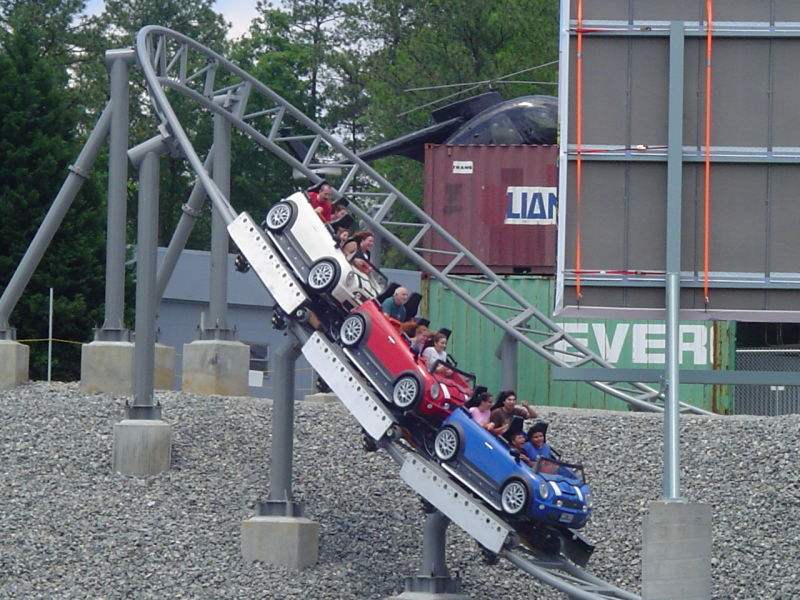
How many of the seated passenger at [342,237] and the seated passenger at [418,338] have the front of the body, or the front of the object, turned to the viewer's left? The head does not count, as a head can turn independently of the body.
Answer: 0

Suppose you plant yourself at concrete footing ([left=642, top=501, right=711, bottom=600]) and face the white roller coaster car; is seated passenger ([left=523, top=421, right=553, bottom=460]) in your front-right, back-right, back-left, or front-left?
front-right

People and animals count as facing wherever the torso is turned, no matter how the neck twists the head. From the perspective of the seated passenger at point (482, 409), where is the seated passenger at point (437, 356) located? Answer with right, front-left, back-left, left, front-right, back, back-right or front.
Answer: back

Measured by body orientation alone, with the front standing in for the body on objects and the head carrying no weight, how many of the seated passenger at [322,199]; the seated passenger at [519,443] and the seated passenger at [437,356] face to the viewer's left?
0

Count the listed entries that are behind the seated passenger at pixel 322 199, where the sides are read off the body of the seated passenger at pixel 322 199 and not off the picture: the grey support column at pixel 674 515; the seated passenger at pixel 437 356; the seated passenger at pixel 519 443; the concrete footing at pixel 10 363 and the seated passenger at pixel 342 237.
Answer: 1

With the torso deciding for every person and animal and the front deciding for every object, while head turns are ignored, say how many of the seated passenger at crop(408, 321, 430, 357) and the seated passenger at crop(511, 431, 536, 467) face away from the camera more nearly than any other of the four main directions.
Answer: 0

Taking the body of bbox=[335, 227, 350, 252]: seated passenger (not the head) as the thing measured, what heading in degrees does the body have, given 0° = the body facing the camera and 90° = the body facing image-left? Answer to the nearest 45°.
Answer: approximately 315°

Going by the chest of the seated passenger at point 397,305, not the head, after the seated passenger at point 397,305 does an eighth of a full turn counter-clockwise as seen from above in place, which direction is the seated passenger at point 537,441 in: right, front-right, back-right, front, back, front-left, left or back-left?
front-right

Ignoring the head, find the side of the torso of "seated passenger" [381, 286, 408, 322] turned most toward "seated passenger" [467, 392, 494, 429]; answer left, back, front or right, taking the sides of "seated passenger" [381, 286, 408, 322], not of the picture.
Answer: front

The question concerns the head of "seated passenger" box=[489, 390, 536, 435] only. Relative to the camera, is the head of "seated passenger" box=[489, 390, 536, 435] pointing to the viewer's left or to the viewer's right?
to the viewer's right

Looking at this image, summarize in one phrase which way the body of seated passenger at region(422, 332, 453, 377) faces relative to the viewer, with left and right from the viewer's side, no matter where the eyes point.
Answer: facing the viewer and to the right of the viewer

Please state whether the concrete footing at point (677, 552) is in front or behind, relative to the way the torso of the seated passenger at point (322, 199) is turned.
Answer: in front

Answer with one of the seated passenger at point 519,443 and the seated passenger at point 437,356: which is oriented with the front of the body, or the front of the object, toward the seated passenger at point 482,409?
the seated passenger at point 437,356

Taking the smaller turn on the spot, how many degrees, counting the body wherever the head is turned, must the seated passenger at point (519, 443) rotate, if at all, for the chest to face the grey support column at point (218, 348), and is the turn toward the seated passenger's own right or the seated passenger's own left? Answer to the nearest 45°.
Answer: approximately 180°
